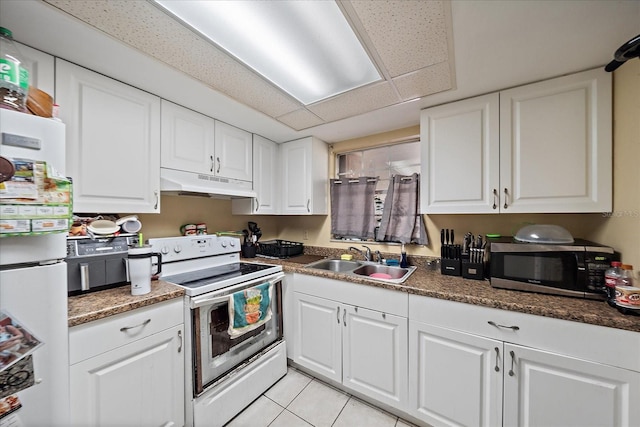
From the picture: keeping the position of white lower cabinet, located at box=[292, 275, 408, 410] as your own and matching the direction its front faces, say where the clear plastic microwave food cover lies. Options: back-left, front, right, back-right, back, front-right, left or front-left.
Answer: back-left

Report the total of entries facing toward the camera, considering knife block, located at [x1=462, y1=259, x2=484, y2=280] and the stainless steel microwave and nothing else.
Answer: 2

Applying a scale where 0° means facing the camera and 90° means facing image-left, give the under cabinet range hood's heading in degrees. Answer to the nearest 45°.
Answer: approximately 315°

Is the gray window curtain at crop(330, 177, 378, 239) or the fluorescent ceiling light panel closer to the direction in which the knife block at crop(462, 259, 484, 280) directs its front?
the fluorescent ceiling light panel

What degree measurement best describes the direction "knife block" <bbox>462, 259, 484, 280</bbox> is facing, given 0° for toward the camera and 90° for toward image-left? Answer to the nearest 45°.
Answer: approximately 0°

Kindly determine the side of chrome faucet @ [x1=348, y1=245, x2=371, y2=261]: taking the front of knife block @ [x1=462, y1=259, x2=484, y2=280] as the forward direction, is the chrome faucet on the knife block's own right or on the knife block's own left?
on the knife block's own right
